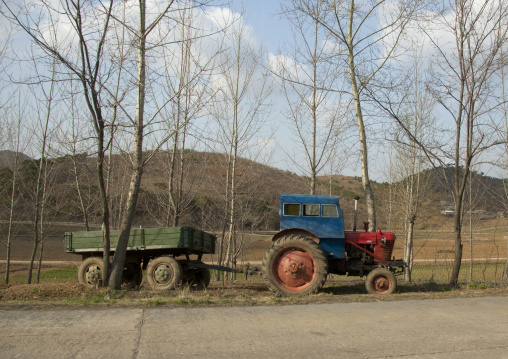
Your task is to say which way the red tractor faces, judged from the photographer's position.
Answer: facing to the right of the viewer

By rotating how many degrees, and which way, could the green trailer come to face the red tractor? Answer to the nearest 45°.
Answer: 0° — it already faces it

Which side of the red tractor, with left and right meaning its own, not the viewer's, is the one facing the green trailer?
back

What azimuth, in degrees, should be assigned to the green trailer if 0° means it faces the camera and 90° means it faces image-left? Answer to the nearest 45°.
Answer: approximately 315°
